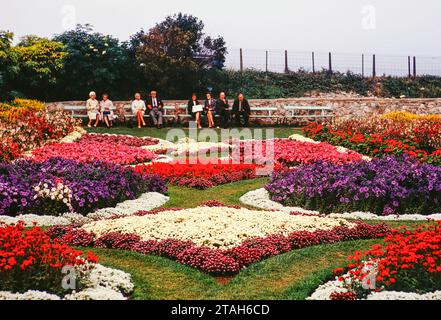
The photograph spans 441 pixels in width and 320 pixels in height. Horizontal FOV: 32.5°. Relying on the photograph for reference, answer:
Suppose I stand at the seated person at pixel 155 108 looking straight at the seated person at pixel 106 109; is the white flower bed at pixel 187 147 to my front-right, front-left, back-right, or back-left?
back-left

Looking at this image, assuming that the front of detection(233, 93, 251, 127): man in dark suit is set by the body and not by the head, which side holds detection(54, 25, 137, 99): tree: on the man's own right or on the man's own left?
on the man's own right

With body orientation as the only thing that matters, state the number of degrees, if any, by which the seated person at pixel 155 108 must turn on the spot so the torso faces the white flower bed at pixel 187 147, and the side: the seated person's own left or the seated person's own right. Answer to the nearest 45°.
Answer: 0° — they already face it

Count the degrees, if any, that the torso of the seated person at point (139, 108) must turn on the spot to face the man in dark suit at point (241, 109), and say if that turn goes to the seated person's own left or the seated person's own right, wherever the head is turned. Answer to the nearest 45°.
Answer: approximately 90° to the seated person's own left

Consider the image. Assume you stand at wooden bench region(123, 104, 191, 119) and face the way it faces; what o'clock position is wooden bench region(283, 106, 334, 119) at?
wooden bench region(283, 106, 334, 119) is roughly at 9 o'clock from wooden bench region(123, 104, 191, 119).

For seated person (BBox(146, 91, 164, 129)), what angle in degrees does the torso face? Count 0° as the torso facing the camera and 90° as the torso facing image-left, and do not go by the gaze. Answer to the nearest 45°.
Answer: approximately 0°

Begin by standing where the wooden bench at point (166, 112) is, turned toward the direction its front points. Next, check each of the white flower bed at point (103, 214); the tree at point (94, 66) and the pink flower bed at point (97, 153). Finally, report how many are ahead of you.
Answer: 2

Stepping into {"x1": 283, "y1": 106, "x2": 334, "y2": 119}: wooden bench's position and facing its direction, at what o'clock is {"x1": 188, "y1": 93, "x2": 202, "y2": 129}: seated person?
The seated person is roughly at 2 o'clock from the wooden bench.
